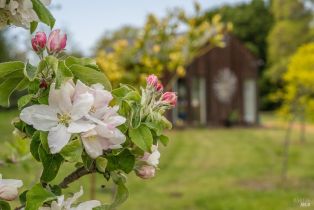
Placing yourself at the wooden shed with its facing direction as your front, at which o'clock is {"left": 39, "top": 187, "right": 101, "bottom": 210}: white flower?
The white flower is roughly at 12 o'clock from the wooden shed.

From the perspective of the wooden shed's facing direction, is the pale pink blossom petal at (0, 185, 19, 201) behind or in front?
in front

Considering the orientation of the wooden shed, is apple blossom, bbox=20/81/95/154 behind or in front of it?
in front

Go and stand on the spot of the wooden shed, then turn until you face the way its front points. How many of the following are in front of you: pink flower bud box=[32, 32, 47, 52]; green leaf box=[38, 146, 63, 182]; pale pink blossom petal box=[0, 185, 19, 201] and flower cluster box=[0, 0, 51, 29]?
4

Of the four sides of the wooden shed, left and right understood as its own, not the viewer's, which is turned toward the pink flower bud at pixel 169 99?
front

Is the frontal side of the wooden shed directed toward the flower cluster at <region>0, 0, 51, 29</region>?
yes

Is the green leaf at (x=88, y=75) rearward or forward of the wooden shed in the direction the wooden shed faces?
forward

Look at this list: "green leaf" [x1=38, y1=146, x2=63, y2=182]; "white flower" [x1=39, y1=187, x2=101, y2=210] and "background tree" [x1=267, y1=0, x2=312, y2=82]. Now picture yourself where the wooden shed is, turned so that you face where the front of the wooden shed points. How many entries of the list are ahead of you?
2

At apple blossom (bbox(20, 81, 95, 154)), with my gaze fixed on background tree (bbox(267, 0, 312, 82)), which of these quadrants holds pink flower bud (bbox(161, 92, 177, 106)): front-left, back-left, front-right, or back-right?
front-right

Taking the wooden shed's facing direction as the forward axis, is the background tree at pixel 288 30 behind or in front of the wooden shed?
behind

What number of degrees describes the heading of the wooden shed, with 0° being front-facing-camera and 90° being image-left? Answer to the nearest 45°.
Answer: approximately 0°

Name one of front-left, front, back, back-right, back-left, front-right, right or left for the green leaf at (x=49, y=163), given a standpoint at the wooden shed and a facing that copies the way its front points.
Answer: front

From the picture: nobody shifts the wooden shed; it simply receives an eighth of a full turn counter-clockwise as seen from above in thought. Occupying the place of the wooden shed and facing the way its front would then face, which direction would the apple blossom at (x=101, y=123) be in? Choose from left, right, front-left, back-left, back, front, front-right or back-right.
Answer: front-right

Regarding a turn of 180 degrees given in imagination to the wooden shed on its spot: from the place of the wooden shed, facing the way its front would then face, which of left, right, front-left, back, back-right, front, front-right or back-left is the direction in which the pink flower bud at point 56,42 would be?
back

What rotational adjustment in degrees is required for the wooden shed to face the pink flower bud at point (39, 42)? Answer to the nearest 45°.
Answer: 0° — it already faces it
